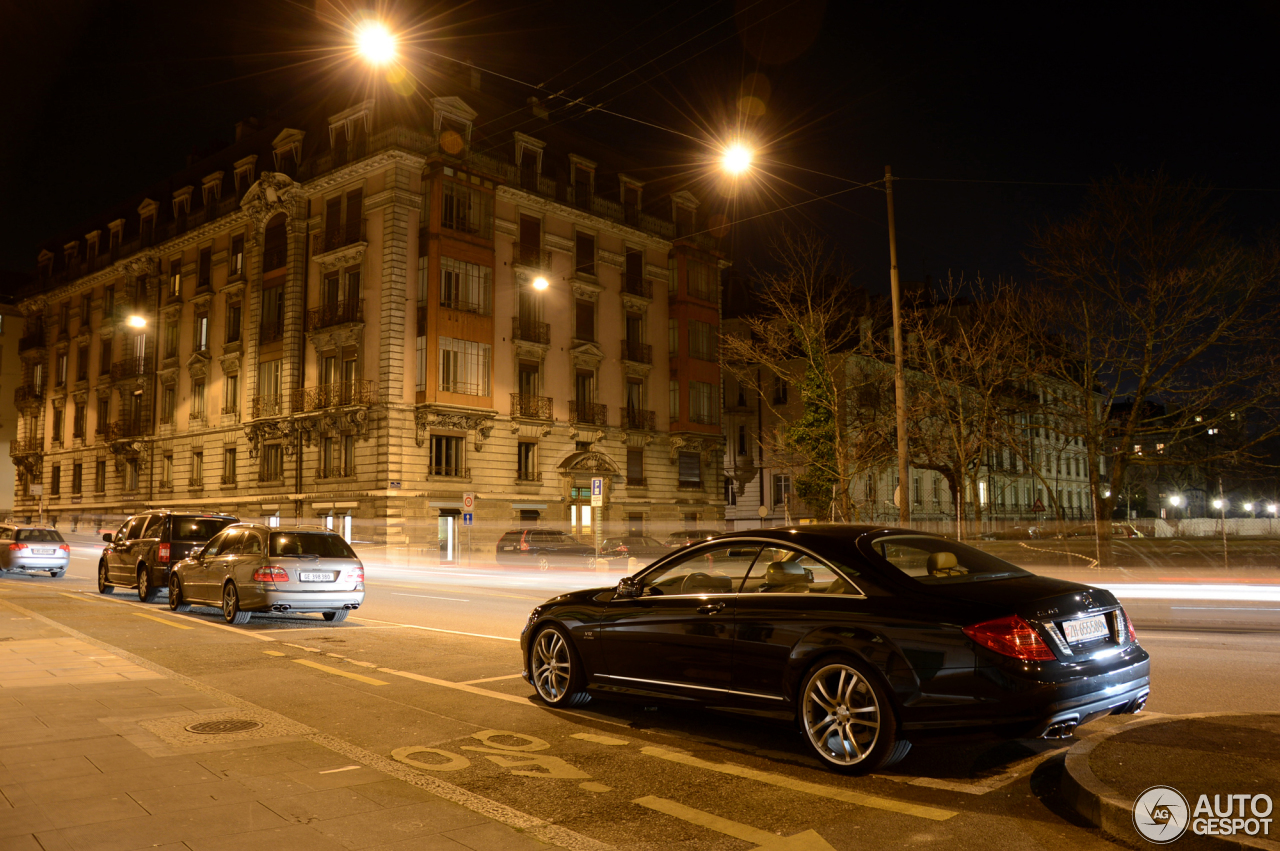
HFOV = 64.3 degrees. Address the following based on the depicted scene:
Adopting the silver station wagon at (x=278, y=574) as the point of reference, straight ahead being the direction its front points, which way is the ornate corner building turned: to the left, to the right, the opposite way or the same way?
the opposite way

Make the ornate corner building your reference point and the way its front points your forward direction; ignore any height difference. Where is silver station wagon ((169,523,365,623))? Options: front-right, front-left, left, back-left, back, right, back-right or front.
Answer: front-right

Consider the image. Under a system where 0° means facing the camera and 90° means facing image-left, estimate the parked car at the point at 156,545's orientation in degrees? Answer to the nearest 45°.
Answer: approximately 135°

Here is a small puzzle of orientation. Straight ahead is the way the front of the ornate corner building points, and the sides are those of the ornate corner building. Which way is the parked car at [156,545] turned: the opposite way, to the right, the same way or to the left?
the opposite way

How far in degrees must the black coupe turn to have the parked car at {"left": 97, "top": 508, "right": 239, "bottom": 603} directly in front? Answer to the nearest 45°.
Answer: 0° — it already faces it

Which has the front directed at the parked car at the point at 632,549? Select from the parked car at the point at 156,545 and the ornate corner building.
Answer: the ornate corner building

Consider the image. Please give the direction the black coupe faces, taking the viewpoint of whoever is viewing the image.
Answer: facing away from the viewer and to the left of the viewer

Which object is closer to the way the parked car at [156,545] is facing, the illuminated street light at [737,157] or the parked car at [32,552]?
the parked car

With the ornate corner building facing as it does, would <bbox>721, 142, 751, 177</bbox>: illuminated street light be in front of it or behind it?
in front

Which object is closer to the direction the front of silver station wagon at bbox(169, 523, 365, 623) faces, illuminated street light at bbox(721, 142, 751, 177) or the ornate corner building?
the ornate corner building

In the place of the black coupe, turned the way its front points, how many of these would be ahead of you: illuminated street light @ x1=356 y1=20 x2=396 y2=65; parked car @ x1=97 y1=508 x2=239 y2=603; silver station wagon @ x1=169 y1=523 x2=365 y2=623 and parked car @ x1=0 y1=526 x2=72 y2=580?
4
